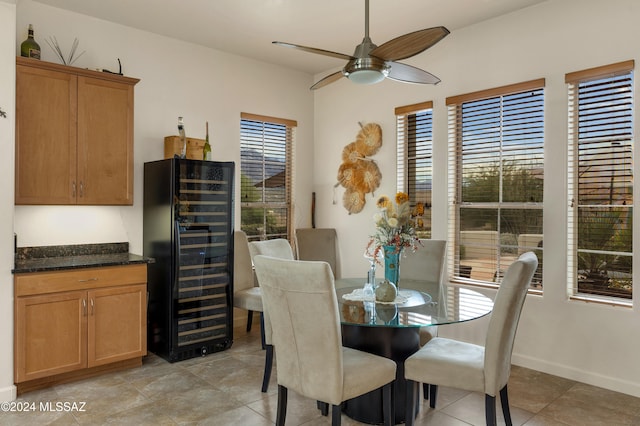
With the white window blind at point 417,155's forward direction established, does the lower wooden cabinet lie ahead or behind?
ahead

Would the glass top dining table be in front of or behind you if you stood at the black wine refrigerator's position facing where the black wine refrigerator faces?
in front

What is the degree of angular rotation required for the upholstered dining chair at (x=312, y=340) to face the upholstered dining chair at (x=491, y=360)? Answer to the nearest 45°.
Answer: approximately 45° to its right

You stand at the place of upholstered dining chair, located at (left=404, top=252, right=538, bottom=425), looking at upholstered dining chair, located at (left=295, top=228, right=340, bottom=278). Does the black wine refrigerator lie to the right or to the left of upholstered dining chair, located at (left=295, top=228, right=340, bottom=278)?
left

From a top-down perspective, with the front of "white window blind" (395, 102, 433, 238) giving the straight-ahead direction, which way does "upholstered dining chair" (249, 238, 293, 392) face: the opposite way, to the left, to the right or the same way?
the opposite way

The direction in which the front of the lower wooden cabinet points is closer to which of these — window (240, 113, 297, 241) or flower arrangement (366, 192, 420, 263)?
the flower arrangement

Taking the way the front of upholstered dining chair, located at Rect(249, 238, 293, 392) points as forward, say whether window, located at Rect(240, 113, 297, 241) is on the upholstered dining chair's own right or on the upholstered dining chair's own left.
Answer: on the upholstered dining chair's own left

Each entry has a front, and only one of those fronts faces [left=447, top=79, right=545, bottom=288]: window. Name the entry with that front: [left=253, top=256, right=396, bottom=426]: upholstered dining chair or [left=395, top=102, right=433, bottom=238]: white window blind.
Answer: the upholstered dining chair

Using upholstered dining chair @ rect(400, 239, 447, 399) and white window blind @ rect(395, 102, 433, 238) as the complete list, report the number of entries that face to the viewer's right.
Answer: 0

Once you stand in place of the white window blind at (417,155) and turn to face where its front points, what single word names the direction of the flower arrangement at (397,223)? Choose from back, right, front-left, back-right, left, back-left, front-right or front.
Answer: front-left

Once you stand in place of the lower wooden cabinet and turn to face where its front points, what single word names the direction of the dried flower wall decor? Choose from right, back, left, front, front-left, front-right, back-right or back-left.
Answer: front-left

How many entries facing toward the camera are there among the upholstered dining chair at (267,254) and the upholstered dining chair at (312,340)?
0

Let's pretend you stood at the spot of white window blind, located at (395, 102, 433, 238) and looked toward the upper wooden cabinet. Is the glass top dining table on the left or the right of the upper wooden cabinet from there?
left

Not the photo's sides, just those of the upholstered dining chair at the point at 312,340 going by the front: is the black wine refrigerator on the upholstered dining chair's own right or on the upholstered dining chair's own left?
on the upholstered dining chair's own left

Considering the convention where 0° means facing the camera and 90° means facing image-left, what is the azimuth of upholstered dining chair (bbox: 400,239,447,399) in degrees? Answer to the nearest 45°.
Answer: approximately 45°

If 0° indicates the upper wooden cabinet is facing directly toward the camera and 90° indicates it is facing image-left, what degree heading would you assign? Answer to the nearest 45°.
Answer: approximately 315°

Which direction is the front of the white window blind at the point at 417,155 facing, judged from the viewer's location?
facing the viewer and to the left of the viewer
